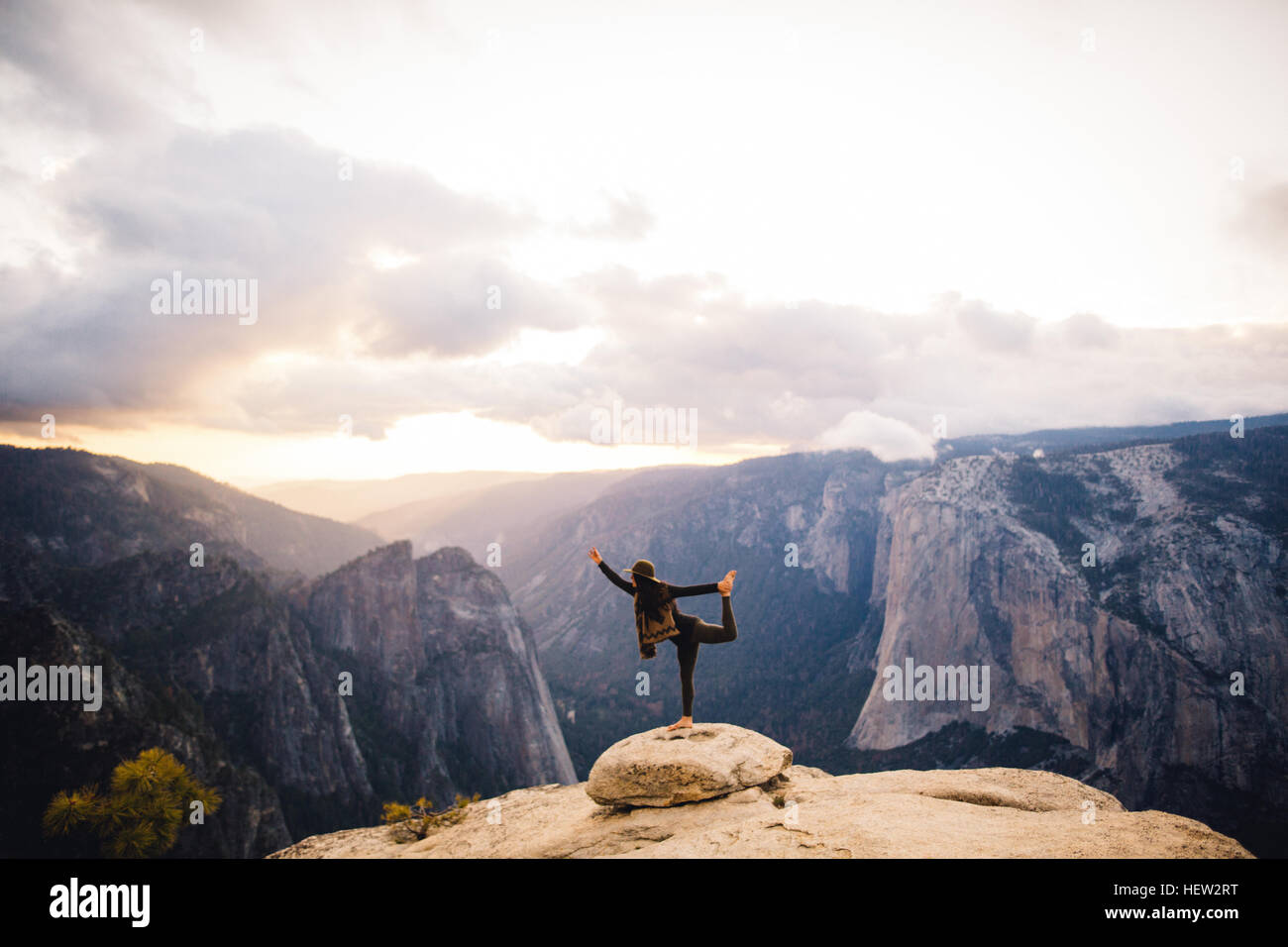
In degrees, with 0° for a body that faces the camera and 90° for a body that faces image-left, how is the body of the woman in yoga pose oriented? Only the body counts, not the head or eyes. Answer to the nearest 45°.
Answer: approximately 90°
